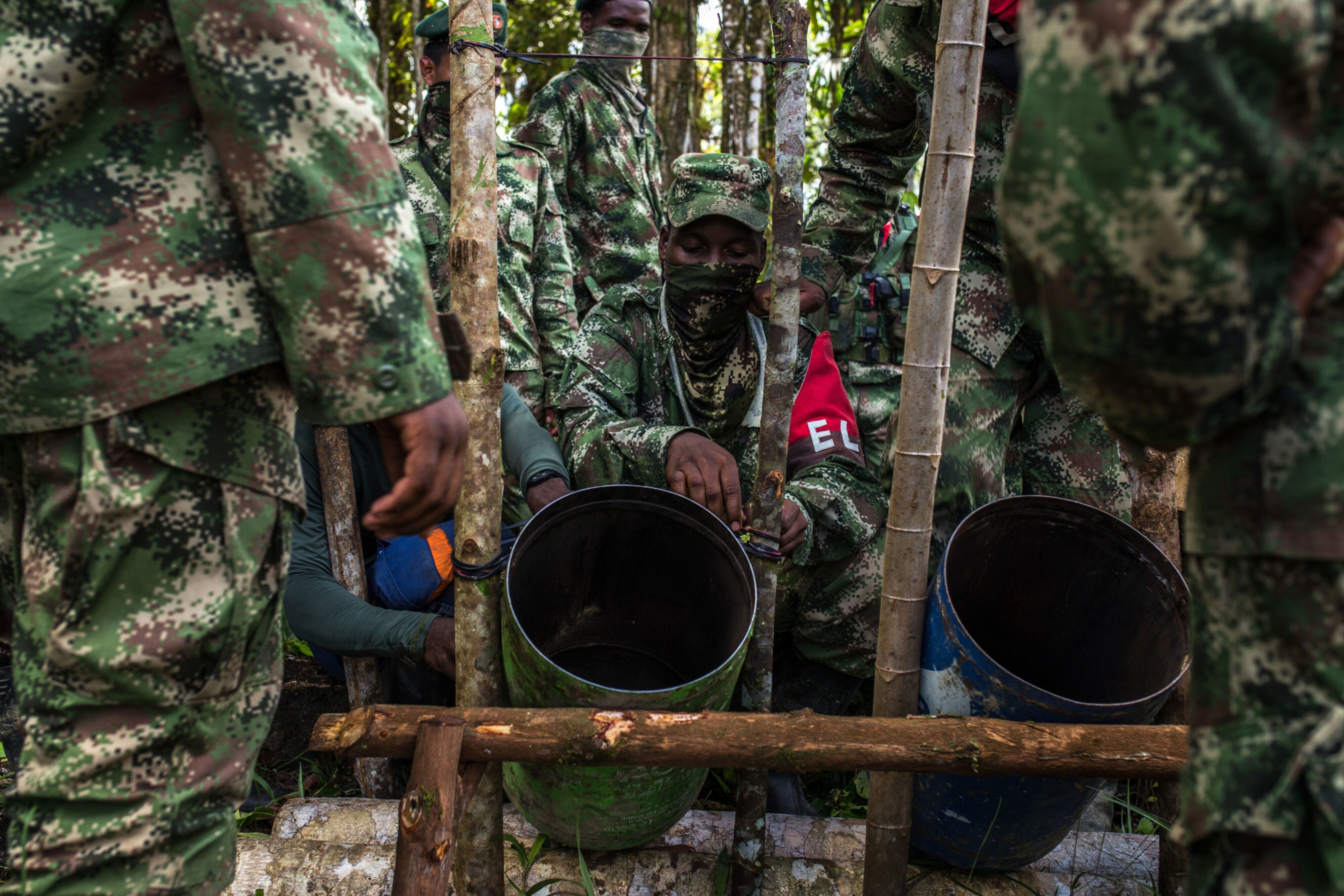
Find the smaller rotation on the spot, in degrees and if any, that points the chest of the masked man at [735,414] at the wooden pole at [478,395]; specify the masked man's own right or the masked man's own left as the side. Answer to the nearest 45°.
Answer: approximately 45° to the masked man's own right

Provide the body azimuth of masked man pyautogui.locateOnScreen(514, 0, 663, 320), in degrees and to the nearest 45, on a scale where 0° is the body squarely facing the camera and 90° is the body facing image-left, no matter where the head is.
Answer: approximately 315°

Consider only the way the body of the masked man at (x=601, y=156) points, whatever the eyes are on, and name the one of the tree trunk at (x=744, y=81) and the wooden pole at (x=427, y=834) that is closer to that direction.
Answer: the wooden pole

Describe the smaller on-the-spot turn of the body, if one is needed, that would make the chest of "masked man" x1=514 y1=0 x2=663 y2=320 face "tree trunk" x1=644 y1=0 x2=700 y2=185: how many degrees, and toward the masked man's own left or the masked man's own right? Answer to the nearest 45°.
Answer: approximately 135° to the masked man's own left

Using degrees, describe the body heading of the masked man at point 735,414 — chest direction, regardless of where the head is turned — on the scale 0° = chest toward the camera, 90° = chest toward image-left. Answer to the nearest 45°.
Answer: approximately 0°

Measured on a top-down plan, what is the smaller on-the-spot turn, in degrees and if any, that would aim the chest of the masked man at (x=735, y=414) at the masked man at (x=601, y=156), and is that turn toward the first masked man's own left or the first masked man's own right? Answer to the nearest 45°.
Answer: approximately 180°

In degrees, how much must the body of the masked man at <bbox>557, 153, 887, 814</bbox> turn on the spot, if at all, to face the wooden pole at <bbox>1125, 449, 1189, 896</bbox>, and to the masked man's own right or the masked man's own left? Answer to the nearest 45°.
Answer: approximately 90° to the masked man's own left
